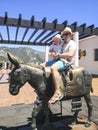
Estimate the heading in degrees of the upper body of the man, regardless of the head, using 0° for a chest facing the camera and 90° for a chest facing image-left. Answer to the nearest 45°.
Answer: approximately 45°

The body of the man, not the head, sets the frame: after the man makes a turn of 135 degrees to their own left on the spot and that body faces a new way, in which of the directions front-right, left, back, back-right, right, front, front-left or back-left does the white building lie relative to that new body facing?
left
